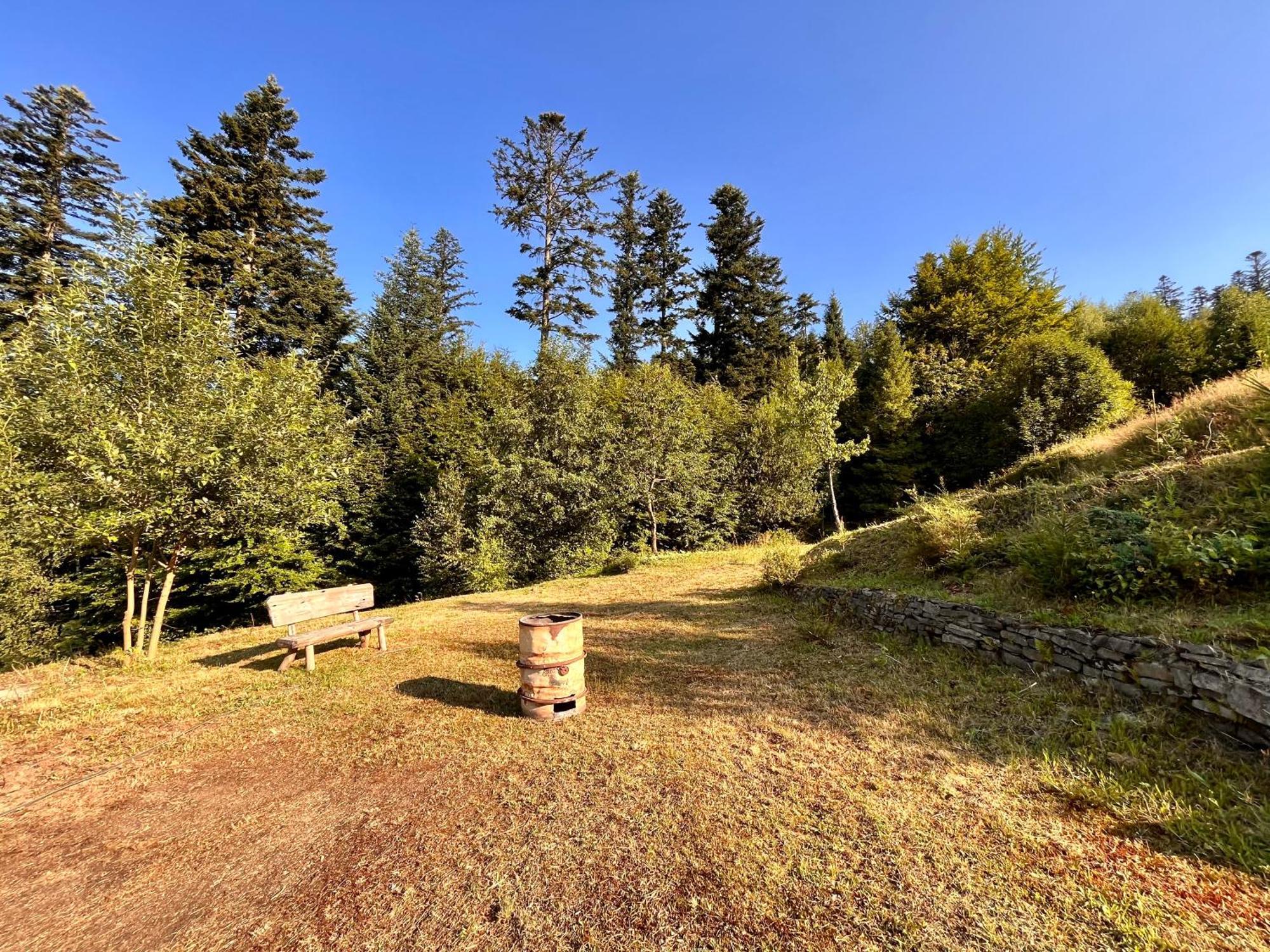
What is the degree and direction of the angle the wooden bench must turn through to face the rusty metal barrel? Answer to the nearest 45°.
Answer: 0° — it already faces it

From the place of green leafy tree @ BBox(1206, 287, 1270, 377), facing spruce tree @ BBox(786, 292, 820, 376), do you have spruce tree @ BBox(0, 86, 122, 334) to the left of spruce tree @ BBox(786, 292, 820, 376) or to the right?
left

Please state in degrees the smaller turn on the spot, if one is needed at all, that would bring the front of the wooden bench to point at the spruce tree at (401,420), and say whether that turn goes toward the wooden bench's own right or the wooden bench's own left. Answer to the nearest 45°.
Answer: approximately 135° to the wooden bench's own left

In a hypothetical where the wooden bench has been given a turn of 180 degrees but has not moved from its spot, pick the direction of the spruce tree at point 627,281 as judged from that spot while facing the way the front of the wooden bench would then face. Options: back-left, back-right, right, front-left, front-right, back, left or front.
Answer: right

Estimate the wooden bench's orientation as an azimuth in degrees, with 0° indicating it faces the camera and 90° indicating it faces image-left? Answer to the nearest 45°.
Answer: approximately 315°

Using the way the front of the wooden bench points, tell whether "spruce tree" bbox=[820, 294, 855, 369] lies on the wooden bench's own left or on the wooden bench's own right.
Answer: on the wooden bench's own left

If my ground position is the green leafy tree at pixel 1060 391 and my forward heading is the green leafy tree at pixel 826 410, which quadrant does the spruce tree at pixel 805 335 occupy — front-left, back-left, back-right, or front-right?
front-right

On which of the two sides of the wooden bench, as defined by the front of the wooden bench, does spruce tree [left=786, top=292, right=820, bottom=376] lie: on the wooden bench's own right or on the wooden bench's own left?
on the wooden bench's own left

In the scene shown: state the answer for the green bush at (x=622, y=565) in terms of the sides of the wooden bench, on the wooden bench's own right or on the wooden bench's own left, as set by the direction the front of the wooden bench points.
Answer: on the wooden bench's own left

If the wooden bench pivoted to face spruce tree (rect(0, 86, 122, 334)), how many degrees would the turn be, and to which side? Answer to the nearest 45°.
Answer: approximately 180°

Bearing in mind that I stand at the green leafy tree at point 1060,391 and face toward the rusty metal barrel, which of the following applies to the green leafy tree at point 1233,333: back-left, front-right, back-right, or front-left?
back-left

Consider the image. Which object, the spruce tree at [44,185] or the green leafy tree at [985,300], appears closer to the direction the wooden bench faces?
the green leafy tree

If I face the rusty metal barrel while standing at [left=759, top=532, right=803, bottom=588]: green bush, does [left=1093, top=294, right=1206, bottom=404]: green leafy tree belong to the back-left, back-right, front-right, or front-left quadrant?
back-left
